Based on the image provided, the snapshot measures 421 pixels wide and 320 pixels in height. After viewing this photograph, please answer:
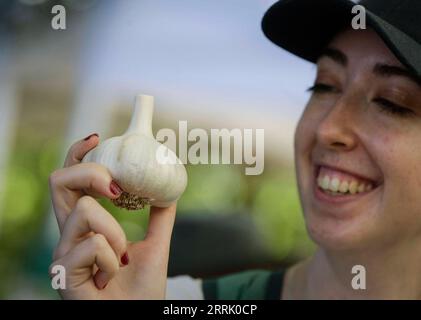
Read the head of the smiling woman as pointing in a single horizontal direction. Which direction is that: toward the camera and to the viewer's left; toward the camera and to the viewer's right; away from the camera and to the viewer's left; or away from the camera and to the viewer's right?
toward the camera and to the viewer's left

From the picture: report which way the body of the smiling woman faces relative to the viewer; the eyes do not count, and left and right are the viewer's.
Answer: facing the viewer and to the left of the viewer
